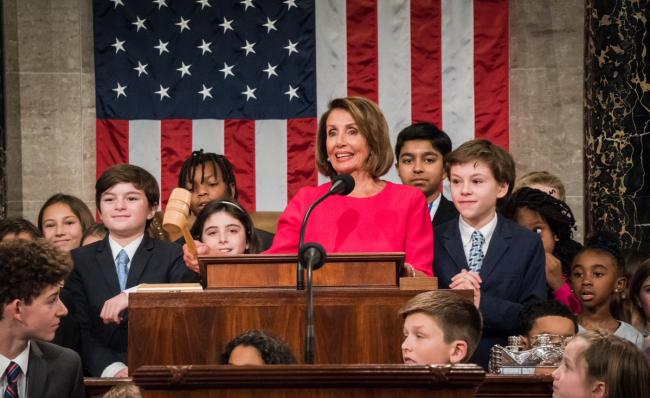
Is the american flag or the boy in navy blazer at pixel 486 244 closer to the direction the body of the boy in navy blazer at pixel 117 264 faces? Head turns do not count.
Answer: the boy in navy blazer

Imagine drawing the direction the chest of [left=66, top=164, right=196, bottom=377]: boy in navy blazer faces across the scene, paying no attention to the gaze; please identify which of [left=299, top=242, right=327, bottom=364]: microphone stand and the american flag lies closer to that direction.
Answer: the microphone stand

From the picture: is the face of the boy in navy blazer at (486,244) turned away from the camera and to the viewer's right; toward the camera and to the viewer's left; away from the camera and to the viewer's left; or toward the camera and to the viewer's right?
toward the camera and to the viewer's left

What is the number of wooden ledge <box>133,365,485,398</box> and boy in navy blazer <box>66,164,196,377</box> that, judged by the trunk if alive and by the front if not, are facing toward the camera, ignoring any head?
2

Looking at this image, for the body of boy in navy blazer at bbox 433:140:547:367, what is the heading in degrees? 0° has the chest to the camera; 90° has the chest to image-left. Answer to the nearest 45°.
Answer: approximately 45°

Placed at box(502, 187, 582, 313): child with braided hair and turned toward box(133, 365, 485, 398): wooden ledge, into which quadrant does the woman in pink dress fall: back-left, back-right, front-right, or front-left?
front-right

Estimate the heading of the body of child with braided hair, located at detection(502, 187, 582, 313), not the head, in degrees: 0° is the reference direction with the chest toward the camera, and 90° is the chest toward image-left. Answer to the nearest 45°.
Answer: approximately 45°

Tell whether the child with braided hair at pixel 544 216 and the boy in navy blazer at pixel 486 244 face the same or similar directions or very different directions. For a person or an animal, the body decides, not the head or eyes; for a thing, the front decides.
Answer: same or similar directions

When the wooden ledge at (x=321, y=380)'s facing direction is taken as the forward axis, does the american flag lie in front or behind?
behind

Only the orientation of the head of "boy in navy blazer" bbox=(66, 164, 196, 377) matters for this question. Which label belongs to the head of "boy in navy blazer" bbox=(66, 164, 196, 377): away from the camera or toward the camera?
toward the camera

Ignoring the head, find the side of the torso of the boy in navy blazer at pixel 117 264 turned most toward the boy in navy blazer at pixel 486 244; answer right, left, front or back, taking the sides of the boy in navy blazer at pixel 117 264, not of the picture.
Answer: left

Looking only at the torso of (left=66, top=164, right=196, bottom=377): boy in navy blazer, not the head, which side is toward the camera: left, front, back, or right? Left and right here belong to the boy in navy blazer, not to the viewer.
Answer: front
